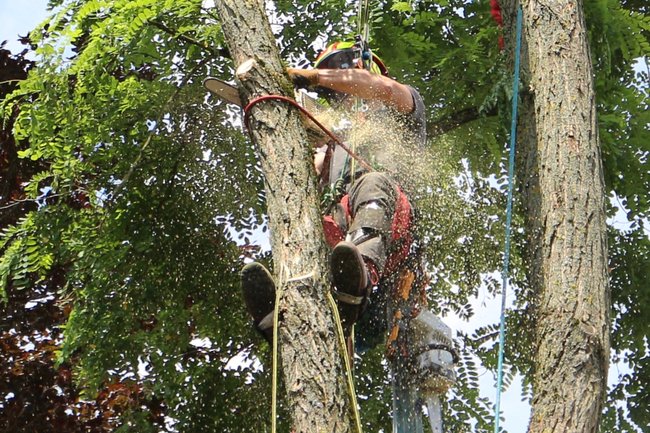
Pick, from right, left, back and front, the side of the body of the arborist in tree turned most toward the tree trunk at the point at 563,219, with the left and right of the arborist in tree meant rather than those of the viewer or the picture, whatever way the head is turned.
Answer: left

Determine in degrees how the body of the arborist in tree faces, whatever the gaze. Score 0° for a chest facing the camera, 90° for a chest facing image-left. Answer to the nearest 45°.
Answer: approximately 45°
